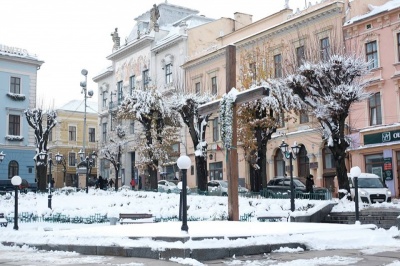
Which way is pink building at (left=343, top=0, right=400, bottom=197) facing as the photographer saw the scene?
facing the viewer and to the left of the viewer

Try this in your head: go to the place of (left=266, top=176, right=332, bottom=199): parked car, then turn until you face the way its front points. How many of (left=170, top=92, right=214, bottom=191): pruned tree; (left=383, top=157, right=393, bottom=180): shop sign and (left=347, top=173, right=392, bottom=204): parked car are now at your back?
1

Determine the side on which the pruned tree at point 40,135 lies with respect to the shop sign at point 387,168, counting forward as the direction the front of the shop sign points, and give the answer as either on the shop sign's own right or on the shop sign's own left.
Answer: on the shop sign's own right

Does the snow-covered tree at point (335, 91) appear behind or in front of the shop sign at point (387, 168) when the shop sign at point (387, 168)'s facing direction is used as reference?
in front

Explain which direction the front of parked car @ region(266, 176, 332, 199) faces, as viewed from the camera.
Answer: facing to the right of the viewer

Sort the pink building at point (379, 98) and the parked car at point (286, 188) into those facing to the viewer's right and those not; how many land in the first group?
1

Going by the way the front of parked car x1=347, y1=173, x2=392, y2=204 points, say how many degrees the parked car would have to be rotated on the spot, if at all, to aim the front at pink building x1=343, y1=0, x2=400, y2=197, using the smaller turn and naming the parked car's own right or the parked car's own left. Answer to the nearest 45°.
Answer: approximately 135° to the parked car's own left
